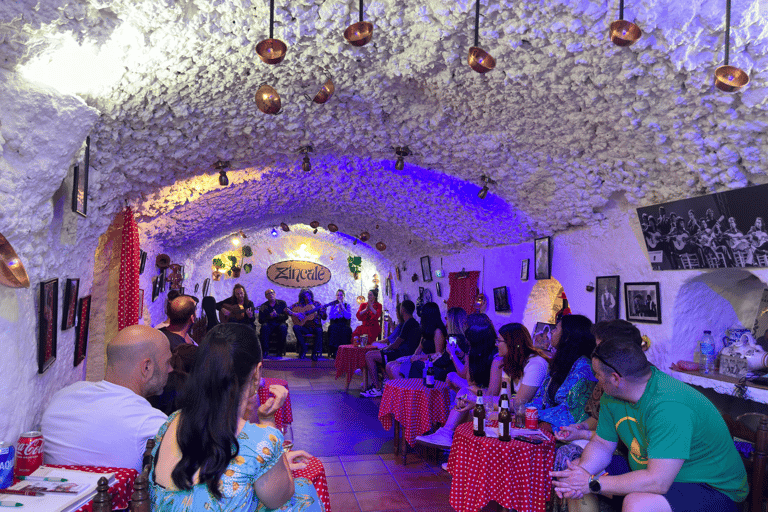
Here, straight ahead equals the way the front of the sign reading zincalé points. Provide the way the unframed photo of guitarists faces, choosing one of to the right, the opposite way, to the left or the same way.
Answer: to the right

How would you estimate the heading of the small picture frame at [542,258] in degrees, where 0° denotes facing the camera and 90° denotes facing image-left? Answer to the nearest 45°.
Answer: approximately 45°

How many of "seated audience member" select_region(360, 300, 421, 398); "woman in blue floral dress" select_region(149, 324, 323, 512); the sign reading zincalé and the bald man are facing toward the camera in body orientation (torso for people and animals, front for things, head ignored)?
1

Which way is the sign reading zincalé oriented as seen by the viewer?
toward the camera

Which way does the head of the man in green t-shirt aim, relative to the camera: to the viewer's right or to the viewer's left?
to the viewer's left

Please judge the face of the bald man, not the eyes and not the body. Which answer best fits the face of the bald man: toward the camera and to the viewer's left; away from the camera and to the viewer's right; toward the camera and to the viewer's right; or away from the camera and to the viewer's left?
away from the camera and to the viewer's right

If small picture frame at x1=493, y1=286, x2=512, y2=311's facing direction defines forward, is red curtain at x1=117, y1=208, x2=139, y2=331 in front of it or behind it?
in front

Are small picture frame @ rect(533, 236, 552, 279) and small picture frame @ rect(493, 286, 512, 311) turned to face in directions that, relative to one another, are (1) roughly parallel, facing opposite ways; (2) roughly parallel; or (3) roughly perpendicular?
roughly parallel

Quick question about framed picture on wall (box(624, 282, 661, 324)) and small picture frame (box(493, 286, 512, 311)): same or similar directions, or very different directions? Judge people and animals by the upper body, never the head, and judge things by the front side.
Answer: same or similar directions

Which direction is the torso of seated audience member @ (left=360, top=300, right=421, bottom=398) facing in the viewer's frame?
to the viewer's left

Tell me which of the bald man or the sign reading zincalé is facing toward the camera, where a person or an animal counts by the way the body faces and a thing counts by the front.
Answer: the sign reading zincalé

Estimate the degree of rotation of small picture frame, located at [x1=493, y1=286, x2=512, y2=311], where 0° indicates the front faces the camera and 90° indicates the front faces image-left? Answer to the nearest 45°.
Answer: approximately 45°

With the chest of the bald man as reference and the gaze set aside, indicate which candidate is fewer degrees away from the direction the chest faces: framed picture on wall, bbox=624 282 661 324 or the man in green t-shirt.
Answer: the framed picture on wall

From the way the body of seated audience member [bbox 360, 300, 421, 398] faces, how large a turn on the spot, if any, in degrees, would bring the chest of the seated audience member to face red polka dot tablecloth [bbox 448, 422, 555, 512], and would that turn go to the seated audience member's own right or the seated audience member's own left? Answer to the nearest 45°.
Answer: approximately 90° to the seated audience member's own left

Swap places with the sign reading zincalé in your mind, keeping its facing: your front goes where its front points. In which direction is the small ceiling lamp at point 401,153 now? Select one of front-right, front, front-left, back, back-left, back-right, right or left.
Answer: front

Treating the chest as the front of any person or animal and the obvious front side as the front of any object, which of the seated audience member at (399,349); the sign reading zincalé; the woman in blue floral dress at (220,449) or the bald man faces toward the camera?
the sign reading zincalé
